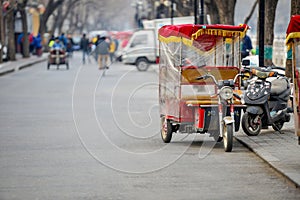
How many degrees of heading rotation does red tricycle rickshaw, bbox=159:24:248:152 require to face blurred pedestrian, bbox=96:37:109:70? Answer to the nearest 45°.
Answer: approximately 135° to its left

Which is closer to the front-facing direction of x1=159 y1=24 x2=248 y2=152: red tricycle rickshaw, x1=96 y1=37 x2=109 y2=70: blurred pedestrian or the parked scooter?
the parked scooter

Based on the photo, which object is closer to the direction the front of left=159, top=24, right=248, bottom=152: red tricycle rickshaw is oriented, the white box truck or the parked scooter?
the parked scooter

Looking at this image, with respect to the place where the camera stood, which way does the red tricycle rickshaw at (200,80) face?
facing the viewer and to the right of the viewer

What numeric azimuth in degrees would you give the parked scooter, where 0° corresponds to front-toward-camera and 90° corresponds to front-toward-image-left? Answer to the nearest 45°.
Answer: approximately 45°

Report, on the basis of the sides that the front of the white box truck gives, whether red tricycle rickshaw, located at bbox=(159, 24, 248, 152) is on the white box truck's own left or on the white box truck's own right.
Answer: on the white box truck's own left

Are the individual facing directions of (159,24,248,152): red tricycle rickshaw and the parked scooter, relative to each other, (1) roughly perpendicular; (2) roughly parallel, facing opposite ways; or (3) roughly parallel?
roughly perpendicular

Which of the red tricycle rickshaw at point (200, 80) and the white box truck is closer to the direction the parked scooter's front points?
the red tricycle rickshaw

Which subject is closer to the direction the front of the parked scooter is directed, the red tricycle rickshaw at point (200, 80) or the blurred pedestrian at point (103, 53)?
the red tricycle rickshaw
